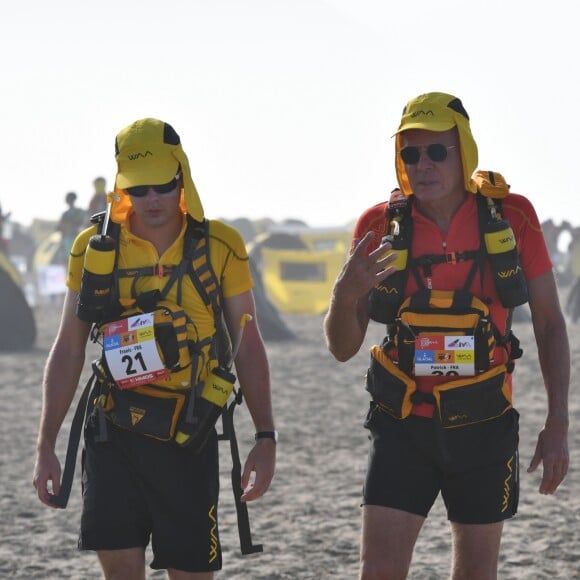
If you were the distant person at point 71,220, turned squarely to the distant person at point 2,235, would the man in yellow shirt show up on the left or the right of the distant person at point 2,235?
left

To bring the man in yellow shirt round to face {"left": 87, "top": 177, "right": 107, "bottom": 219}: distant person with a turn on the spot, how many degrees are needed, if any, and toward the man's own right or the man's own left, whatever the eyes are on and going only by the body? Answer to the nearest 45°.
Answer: approximately 180°

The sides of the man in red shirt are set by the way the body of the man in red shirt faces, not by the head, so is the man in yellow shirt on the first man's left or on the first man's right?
on the first man's right

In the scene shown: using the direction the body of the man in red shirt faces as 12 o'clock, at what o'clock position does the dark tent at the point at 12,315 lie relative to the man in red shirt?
The dark tent is roughly at 5 o'clock from the man in red shirt.

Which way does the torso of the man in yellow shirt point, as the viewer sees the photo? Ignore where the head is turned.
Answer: toward the camera

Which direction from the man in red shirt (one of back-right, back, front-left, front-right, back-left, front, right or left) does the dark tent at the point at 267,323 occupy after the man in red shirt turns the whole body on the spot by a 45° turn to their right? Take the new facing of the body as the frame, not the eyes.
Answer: back-right

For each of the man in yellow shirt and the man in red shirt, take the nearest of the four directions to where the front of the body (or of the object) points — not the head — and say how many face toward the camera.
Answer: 2

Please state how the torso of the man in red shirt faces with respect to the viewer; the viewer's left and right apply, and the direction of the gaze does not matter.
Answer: facing the viewer

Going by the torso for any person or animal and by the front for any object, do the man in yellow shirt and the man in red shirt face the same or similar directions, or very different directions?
same or similar directions

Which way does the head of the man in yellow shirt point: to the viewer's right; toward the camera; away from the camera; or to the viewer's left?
toward the camera

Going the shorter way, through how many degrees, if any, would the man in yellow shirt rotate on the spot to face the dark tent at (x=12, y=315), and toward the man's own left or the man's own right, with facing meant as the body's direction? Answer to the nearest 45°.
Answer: approximately 180°

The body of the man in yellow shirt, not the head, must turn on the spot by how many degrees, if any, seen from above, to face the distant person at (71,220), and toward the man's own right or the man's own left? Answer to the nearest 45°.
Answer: approximately 180°

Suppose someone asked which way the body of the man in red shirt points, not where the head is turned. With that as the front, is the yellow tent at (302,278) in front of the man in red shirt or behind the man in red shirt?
behind

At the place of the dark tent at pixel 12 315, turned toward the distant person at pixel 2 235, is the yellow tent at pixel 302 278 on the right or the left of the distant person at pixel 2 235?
right

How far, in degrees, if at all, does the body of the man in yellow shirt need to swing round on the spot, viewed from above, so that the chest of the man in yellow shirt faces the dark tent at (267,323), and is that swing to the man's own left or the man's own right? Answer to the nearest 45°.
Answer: approximately 180°
